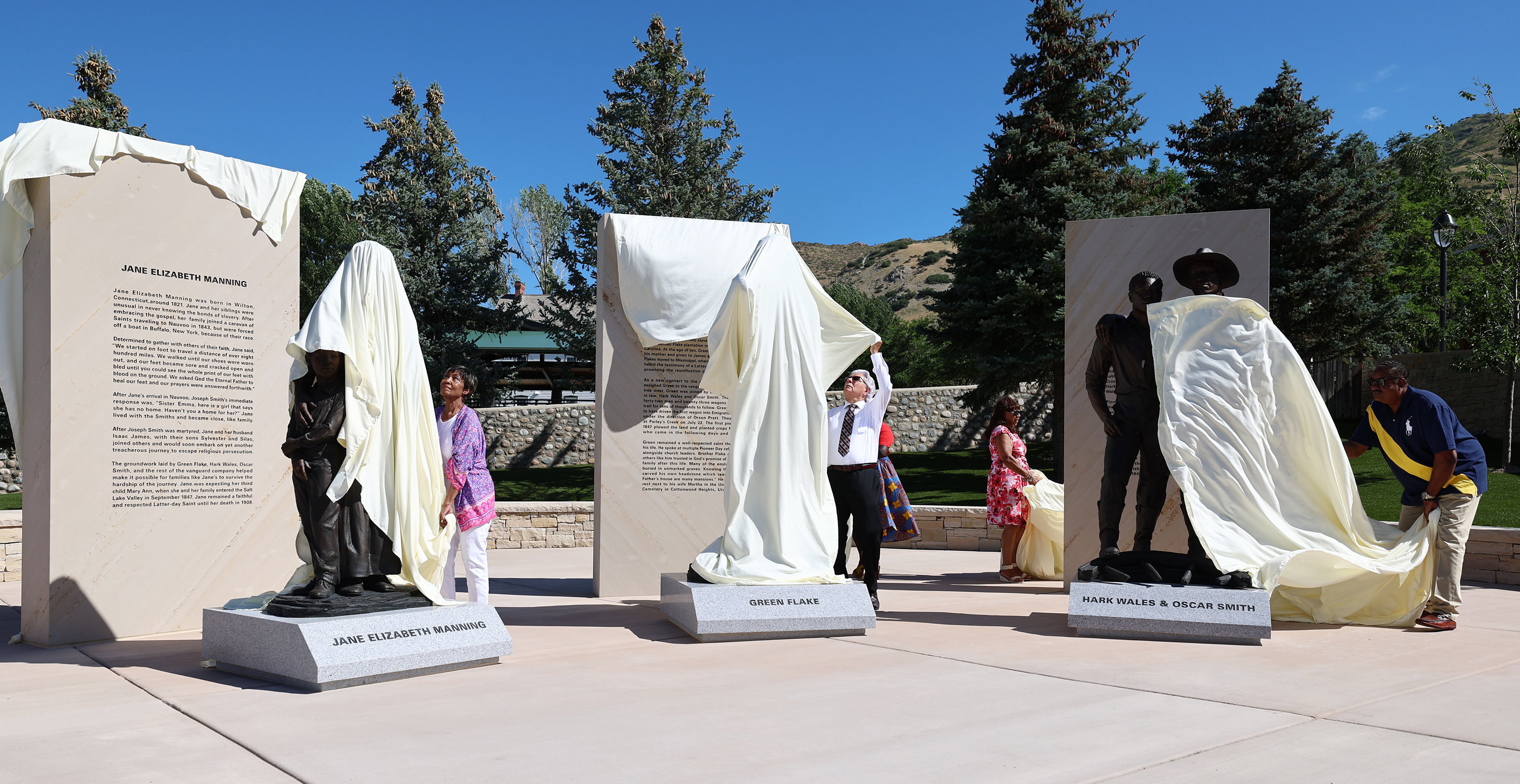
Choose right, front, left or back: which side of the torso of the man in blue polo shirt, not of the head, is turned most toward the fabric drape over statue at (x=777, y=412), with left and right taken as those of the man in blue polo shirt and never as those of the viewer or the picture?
front

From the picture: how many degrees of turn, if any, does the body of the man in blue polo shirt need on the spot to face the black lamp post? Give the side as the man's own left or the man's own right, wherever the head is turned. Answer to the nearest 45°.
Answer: approximately 135° to the man's own right

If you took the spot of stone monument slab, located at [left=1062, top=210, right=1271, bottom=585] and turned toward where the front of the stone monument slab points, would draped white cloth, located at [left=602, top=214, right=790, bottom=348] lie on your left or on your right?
on your right

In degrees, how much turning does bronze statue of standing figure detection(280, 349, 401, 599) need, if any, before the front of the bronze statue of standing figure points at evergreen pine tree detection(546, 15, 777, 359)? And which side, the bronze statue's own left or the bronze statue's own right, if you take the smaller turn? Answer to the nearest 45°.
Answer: approximately 180°

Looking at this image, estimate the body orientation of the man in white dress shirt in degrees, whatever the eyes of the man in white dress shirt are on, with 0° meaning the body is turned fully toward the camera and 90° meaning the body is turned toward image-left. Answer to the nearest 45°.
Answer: approximately 45°

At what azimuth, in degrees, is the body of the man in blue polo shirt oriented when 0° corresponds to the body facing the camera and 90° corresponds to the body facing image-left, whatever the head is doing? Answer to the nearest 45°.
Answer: approximately 45°

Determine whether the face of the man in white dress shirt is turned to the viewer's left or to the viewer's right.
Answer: to the viewer's left

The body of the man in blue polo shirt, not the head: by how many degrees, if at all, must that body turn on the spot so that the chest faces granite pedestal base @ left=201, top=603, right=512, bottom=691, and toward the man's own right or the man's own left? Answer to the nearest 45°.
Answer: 0° — they already face it

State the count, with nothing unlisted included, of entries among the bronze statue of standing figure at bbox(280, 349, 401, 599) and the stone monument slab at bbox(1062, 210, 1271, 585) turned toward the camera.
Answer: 2

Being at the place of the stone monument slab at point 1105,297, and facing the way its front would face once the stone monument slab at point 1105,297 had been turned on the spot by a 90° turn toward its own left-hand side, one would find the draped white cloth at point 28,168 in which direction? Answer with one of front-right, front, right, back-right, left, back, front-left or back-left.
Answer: back-right

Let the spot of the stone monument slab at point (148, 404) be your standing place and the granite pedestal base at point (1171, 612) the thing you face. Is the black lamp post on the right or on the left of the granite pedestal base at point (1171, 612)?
left

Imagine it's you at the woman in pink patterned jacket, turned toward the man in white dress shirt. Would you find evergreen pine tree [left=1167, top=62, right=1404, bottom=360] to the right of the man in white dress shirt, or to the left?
left

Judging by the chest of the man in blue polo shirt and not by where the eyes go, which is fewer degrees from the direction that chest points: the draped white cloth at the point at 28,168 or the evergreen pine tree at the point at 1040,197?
the draped white cloth
